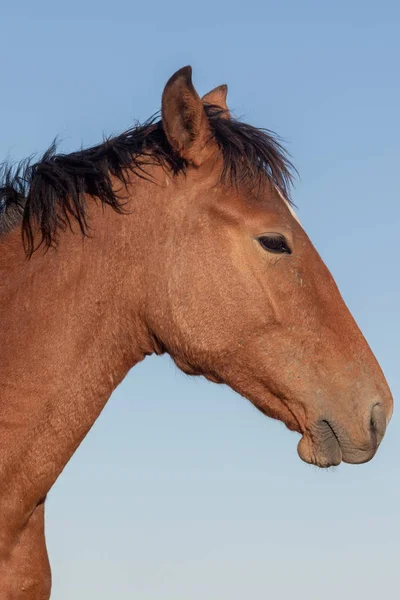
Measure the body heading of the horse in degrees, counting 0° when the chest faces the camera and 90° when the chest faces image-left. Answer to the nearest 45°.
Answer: approximately 270°
